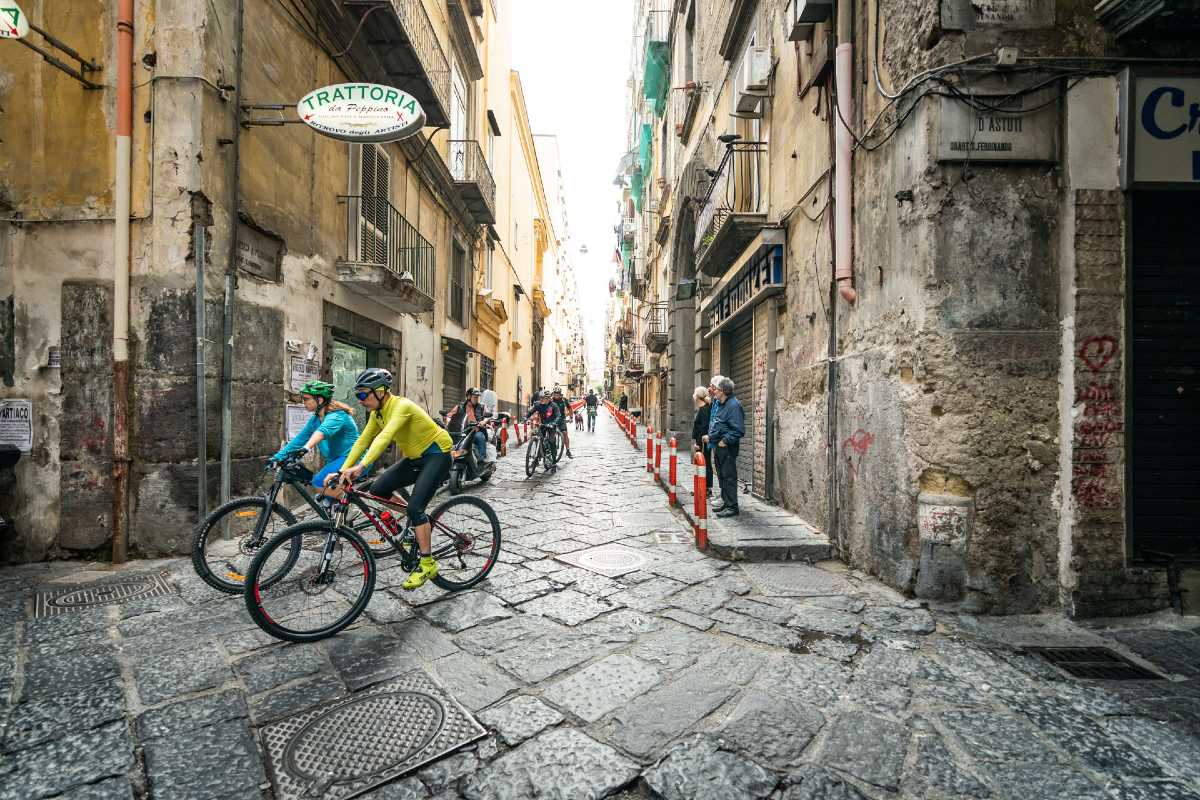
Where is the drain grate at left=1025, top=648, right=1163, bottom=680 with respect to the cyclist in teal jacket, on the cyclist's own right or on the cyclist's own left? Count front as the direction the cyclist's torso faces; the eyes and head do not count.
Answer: on the cyclist's own left

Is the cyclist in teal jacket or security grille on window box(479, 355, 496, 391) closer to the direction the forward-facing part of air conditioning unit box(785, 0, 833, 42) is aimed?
the cyclist in teal jacket

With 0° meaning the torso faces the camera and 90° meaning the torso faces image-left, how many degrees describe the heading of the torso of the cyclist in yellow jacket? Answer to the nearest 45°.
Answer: approximately 45°

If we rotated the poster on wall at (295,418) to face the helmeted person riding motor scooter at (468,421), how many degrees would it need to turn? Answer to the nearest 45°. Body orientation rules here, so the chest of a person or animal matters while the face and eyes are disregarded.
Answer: approximately 90° to its left

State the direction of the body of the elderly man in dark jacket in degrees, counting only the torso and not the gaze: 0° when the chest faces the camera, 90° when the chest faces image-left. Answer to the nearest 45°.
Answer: approximately 90°

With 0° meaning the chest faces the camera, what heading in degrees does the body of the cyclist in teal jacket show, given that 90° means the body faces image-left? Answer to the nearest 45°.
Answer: approximately 45°

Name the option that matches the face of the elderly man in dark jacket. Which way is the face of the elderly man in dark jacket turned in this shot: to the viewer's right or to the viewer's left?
to the viewer's left
